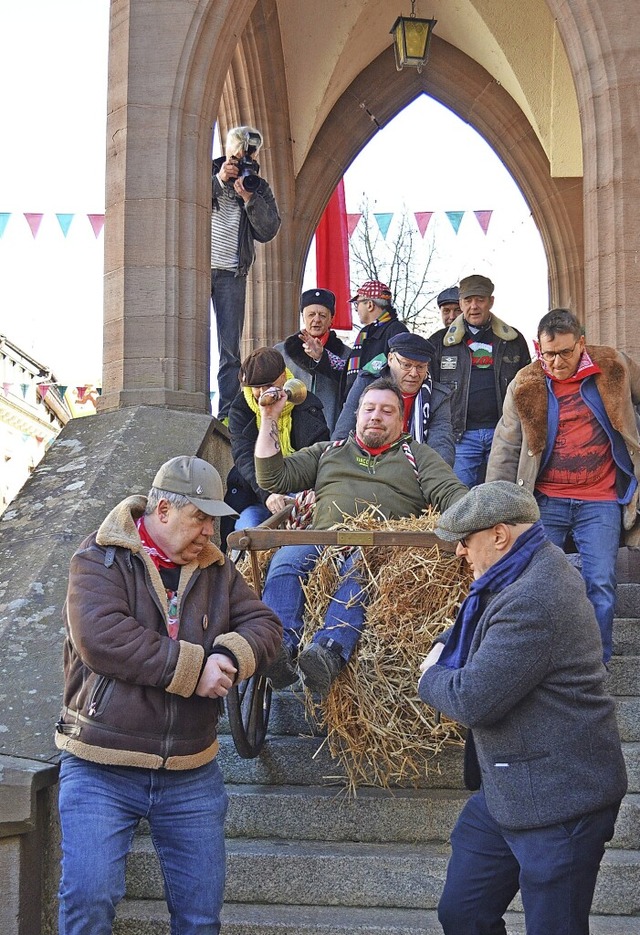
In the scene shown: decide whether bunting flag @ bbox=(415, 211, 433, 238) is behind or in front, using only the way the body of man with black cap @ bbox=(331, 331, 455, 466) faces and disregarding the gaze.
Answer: behind

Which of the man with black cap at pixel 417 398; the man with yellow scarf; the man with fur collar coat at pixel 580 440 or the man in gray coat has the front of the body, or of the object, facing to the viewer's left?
the man in gray coat

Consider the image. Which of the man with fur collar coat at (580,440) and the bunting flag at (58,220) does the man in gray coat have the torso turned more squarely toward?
the bunting flag

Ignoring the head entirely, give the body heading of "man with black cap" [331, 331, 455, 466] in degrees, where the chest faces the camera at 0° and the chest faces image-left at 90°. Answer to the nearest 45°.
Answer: approximately 0°

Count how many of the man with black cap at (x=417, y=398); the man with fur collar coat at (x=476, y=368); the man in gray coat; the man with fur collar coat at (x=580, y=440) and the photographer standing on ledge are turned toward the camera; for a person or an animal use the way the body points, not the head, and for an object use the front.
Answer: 4

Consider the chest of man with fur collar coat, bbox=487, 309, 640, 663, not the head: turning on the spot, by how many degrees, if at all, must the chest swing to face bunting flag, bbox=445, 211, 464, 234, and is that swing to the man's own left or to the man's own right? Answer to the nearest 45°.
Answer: approximately 180°

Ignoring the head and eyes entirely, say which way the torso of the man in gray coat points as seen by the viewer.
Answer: to the viewer's left

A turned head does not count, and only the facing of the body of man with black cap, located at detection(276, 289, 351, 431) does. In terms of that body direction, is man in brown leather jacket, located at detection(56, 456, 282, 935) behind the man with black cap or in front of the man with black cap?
in front

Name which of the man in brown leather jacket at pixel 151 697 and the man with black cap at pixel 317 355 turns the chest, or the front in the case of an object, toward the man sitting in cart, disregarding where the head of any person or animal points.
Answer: the man with black cap

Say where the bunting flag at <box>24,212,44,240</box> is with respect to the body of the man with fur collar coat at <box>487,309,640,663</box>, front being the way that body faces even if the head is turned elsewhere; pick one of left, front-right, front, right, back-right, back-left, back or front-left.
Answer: back-right

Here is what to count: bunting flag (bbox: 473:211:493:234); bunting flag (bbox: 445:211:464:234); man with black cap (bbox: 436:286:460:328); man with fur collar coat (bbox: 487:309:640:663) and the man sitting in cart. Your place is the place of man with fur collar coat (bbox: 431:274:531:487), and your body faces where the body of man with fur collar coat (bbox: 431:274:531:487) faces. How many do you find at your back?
3
